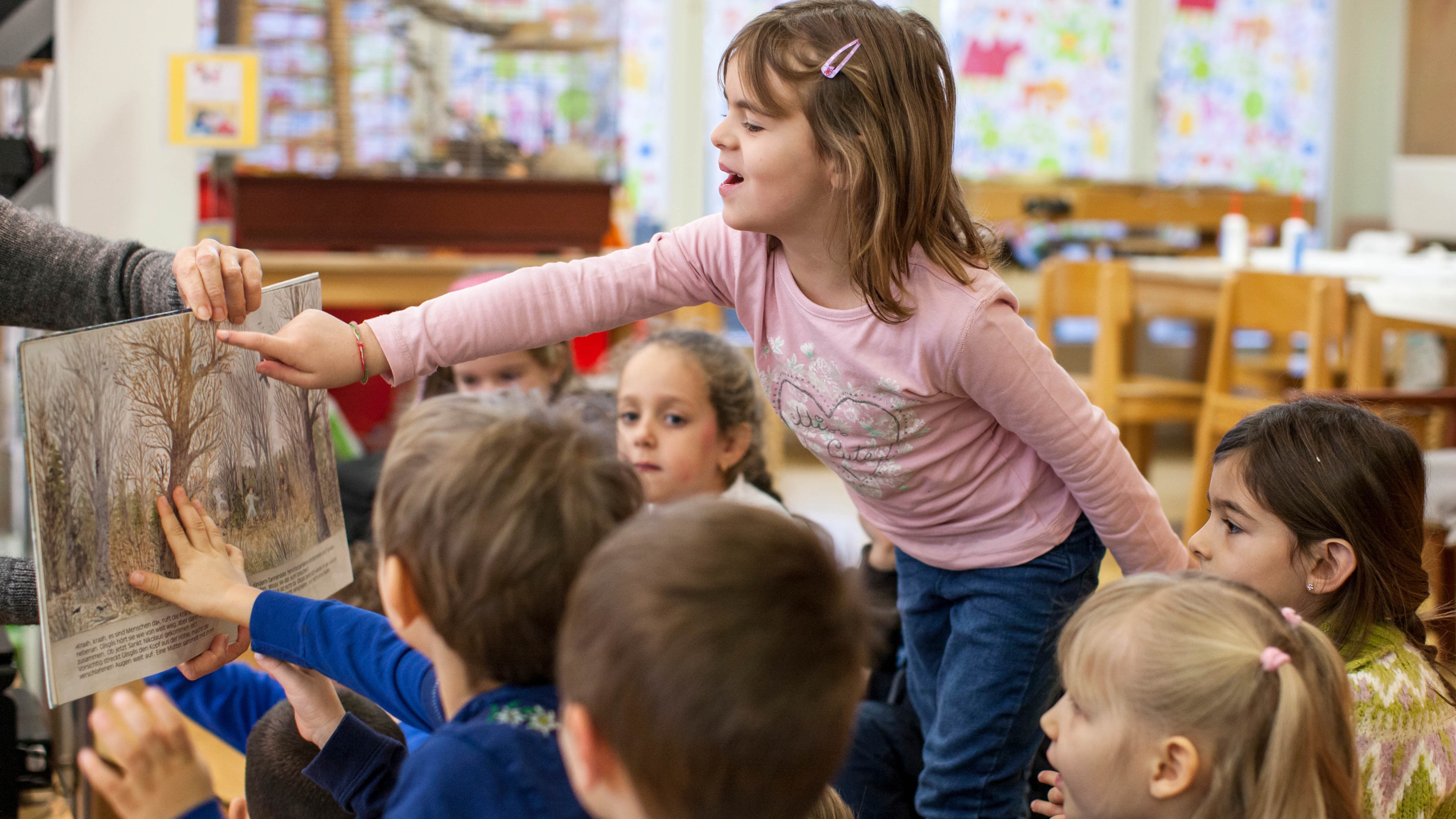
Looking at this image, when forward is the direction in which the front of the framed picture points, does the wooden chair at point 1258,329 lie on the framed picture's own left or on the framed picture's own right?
on the framed picture's own left

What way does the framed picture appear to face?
toward the camera

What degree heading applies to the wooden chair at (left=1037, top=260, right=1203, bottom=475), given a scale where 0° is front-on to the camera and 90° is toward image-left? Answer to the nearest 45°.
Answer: approximately 225°

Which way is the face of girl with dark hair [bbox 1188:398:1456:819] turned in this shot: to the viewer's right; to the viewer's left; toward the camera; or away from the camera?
to the viewer's left

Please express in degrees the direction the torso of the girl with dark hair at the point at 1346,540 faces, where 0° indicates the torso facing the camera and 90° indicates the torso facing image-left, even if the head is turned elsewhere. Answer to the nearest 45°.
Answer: approximately 90°

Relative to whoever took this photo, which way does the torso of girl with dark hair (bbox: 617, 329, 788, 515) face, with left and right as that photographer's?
facing the viewer and to the left of the viewer

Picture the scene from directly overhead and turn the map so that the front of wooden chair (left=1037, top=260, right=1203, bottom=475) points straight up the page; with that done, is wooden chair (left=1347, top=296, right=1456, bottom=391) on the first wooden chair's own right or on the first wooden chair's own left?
on the first wooden chair's own right

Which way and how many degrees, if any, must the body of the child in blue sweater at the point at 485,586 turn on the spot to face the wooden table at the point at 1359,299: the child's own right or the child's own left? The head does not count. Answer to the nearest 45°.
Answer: approximately 90° to the child's own right

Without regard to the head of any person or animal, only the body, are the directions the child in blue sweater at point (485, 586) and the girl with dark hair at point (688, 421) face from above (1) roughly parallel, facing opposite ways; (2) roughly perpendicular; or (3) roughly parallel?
roughly perpendicular

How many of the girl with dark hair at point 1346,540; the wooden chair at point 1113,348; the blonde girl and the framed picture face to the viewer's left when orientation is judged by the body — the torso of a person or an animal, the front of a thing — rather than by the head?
2

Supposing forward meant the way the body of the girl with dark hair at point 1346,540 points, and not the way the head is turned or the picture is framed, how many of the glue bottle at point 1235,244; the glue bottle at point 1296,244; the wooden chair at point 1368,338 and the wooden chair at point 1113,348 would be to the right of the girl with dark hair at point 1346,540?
4

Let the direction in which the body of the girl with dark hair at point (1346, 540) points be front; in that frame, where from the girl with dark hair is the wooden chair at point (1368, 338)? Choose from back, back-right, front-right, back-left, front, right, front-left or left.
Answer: right

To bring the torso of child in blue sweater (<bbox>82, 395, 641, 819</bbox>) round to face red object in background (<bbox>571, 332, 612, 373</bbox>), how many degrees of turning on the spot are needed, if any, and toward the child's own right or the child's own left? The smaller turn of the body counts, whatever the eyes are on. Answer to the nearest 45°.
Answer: approximately 45° to the child's own right
